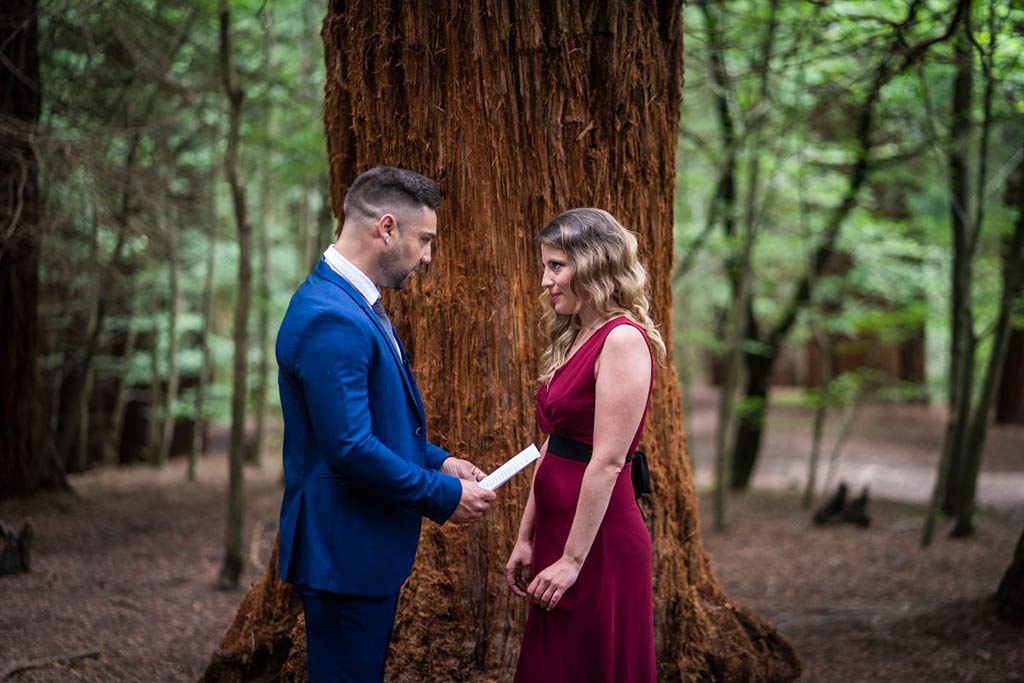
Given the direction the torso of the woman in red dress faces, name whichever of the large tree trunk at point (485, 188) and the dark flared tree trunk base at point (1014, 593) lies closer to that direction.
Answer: the large tree trunk

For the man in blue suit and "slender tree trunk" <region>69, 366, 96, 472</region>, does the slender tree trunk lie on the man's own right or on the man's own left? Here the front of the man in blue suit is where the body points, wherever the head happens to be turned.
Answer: on the man's own left

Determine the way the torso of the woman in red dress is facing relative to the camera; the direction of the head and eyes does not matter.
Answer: to the viewer's left

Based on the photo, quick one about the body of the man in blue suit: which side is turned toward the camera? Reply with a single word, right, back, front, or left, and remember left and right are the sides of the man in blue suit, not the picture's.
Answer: right

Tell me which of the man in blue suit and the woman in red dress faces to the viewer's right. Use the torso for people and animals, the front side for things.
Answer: the man in blue suit

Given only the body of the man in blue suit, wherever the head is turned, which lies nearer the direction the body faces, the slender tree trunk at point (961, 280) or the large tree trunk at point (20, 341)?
the slender tree trunk

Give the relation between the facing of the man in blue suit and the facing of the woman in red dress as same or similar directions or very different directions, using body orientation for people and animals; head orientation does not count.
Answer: very different directions

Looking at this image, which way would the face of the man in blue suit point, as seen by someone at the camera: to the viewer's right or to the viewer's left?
to the viewer's right

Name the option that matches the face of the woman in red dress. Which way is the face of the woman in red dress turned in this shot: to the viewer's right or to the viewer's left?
to the viewer's left

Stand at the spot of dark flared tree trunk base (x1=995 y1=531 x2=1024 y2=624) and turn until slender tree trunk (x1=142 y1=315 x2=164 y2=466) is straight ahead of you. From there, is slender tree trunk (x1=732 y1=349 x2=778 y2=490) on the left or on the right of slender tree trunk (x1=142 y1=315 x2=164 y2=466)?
right

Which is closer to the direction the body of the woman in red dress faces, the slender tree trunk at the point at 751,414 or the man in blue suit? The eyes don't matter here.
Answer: the man in blue suit

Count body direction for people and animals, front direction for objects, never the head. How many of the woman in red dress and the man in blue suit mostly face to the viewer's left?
1
